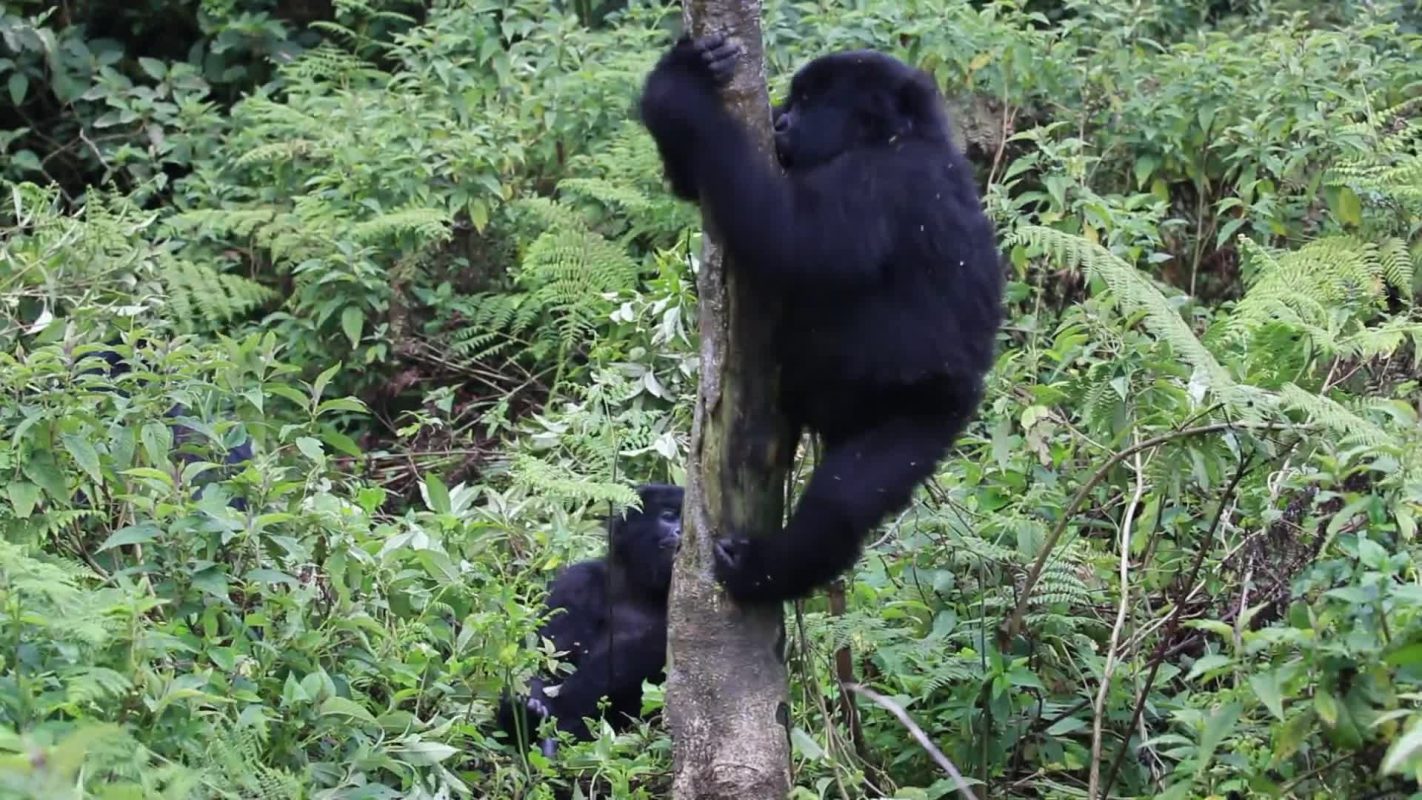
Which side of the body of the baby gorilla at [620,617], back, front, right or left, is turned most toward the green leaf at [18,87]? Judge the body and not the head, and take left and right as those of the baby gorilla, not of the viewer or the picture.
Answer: back

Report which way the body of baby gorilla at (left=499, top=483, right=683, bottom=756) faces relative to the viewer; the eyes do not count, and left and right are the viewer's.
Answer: facing the viewer and to the right of the viewer

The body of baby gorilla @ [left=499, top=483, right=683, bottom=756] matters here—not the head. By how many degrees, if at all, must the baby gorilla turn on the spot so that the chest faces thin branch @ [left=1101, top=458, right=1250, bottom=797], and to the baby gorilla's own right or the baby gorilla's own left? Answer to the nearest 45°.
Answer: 0° — it already faces it

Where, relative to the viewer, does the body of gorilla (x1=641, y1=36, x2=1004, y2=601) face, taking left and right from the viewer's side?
facing to the left of the viewer

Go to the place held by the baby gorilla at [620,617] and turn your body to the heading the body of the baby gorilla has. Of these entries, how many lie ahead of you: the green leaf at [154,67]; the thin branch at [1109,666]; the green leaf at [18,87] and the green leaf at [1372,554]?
2

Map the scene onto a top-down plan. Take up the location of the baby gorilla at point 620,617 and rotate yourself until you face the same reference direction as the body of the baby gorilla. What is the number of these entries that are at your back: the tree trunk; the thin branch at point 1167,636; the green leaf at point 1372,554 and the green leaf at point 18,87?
1

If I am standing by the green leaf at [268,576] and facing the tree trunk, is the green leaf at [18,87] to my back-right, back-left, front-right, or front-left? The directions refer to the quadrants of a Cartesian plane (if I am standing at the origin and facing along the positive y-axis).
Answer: back-left

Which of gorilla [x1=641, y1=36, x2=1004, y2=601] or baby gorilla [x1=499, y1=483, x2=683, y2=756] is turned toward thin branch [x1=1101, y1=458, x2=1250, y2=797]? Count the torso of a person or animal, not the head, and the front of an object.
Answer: the baby gorilla

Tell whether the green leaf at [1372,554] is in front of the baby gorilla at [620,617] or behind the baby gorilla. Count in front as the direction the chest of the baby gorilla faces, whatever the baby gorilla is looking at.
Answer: in front

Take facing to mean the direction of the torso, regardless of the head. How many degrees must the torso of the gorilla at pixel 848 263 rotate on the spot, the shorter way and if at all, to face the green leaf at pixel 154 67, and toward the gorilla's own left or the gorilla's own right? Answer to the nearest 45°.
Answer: approximately 45° to the gorilla's own right
